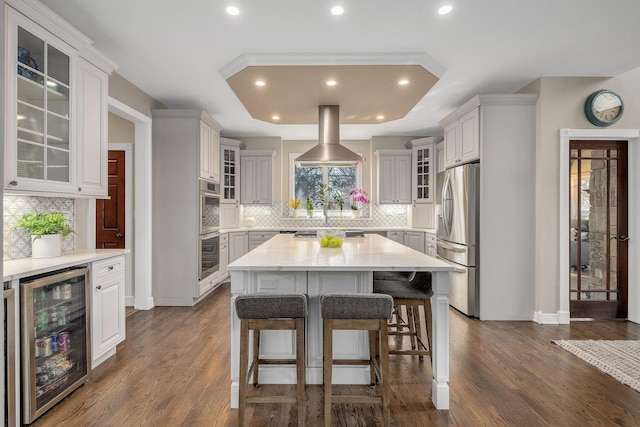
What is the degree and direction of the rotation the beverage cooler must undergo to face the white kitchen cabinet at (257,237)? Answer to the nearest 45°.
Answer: approximately 90° to its left

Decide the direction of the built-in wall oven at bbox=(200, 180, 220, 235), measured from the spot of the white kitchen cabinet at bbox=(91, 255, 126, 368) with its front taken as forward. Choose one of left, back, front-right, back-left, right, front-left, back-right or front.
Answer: left

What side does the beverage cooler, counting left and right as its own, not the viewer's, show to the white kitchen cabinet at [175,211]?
left

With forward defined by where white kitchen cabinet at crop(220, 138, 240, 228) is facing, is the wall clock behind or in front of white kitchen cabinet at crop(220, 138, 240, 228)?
in front

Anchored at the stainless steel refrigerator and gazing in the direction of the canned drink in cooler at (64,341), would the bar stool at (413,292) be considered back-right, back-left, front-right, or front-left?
front-left

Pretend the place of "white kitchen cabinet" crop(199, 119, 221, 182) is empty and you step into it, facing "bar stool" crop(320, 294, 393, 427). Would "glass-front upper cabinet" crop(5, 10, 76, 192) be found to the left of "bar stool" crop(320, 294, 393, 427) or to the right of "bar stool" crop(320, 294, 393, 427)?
right

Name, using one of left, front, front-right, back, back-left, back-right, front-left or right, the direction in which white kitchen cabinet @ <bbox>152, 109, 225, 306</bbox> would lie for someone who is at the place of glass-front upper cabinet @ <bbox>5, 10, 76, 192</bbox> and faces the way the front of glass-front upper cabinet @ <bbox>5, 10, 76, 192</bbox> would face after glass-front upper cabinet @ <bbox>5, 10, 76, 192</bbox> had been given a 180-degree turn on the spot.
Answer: right

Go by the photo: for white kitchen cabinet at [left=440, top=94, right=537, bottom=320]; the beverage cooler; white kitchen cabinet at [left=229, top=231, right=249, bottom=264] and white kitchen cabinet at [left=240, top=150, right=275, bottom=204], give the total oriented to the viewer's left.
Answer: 1

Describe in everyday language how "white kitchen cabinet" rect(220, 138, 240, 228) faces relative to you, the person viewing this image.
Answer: facing the viewer and to the right of the viewer

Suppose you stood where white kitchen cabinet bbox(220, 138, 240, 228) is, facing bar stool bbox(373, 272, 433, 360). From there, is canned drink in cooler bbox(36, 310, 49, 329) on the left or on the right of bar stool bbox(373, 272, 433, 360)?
right

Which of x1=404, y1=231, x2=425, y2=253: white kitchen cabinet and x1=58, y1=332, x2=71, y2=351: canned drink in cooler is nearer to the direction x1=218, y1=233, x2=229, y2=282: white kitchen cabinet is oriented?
the white kitchen cabinet

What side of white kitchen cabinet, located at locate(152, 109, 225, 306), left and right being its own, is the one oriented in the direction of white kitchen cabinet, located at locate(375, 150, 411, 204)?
front

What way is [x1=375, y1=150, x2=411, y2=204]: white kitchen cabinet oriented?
toward the camera

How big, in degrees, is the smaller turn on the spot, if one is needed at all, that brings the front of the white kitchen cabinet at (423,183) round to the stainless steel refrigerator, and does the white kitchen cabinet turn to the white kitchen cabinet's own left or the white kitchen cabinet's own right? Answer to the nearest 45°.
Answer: approximately 45° to the white kitchen cabinet's own left

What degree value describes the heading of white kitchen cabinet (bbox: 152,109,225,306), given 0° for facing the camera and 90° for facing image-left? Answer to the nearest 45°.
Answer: approximately 270°
